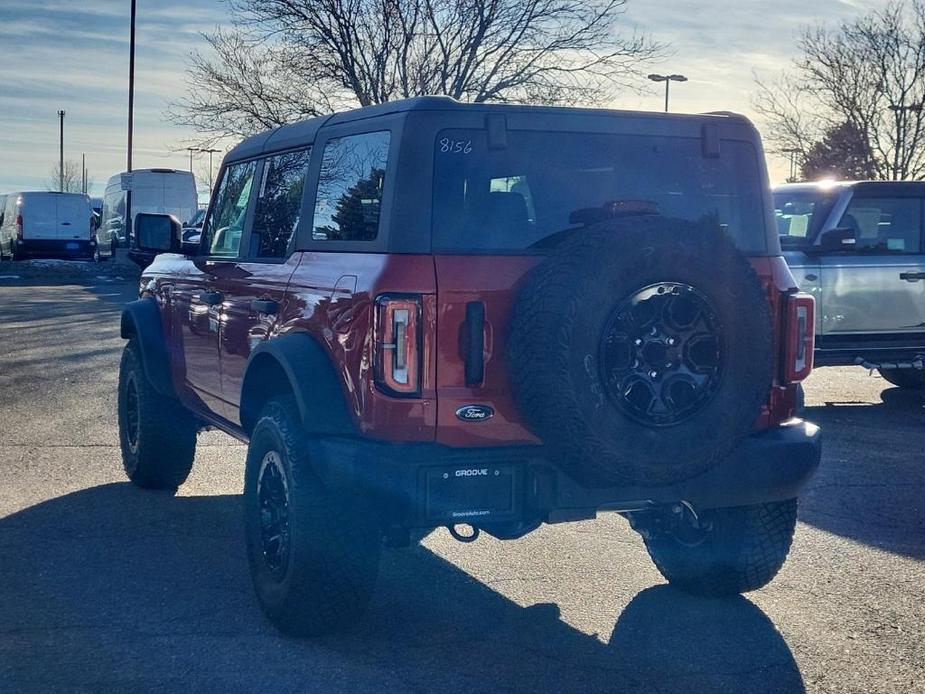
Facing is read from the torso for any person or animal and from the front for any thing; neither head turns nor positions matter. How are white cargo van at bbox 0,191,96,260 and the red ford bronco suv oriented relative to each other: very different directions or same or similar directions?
same or similar directions

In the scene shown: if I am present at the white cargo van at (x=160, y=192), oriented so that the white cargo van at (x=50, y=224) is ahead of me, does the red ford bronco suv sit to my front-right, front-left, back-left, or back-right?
back-left

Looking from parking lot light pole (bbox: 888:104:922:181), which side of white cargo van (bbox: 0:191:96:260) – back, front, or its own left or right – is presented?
right

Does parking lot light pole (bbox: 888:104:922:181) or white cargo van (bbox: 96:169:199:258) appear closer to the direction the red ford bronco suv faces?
the white cargo van

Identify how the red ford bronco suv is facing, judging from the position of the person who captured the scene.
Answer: facing away from the viewer and to the left of the viewer

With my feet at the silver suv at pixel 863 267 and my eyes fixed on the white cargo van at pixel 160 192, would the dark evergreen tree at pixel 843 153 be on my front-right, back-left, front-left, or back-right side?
front-right

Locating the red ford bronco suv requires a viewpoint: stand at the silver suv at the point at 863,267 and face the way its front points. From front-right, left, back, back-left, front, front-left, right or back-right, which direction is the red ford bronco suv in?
front-left

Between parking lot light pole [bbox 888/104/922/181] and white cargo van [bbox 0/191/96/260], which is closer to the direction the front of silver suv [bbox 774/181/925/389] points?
the white cargo van

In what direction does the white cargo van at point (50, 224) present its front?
away from the camera

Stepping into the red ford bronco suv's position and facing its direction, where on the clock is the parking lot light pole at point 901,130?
The parking lot light pole is roughly at 2 o'clock from the red ford bronco suv.

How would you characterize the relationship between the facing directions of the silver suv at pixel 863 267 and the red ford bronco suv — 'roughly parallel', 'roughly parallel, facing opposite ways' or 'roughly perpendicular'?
roughly perpendicular

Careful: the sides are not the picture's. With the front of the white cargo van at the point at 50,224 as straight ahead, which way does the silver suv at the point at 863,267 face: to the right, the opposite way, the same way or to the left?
to the left

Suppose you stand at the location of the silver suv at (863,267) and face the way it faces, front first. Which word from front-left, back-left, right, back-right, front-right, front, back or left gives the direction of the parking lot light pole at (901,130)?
back-right

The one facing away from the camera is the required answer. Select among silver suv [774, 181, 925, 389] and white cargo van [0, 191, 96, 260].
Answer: the white cargo van

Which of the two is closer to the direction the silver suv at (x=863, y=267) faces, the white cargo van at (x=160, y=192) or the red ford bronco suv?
the red ford bronco suv

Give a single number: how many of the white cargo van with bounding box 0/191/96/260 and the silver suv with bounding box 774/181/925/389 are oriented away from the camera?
1

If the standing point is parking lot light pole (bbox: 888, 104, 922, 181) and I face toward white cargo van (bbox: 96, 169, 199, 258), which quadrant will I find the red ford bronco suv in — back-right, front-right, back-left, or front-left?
front-left

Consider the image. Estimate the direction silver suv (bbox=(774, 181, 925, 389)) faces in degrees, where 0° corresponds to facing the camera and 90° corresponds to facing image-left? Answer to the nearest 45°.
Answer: approximately 45°

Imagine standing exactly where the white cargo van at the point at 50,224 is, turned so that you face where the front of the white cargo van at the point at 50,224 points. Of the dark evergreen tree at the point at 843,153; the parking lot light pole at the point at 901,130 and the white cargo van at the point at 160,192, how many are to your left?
0

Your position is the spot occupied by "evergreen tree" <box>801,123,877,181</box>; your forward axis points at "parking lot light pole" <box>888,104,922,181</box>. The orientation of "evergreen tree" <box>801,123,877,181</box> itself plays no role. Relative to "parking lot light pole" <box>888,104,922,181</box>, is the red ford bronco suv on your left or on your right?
right
